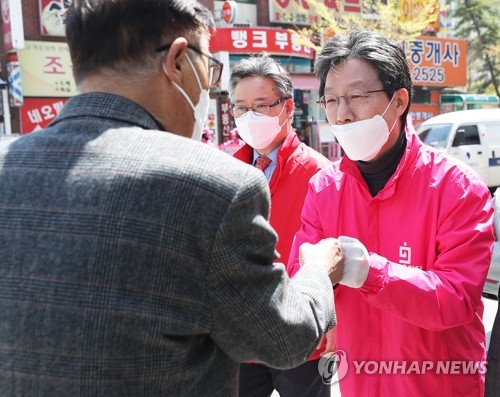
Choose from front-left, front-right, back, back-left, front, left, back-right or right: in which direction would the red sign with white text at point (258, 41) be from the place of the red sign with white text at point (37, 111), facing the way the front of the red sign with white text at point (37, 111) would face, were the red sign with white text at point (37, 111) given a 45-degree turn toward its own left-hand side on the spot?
front-left

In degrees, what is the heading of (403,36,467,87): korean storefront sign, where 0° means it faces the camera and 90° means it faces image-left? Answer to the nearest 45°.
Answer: approximately 0°

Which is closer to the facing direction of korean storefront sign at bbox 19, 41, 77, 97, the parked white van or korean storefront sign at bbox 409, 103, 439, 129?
the parked white van

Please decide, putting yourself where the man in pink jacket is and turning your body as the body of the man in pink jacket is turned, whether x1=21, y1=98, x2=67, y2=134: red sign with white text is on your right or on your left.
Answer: on your right

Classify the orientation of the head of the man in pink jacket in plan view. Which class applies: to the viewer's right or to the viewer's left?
to the viewer's left

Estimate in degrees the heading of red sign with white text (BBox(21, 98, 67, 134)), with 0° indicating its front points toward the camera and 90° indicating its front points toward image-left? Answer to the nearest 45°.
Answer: approximately 0°
